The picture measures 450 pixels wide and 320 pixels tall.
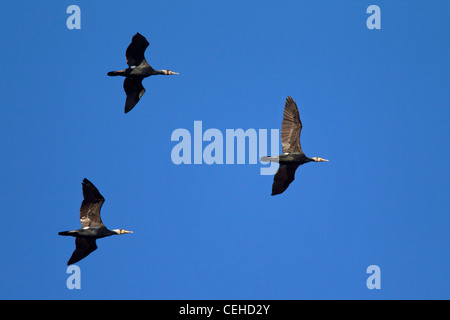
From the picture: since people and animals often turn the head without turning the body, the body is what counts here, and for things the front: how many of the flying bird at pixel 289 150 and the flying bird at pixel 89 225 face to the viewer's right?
2

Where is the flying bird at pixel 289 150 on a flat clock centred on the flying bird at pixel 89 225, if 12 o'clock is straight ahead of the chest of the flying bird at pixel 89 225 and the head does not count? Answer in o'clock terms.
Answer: the flying bird at pixel 289 150 is roughly at 12 o'clock from the flying bird at pixel 89 225.

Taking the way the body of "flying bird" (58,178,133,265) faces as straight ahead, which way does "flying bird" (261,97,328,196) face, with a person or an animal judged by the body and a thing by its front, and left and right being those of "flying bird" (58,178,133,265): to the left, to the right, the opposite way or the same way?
the same way

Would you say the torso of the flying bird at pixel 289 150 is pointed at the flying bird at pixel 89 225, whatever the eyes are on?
no

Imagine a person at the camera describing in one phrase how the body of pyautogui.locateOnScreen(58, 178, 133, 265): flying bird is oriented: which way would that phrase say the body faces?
to the viewer's right

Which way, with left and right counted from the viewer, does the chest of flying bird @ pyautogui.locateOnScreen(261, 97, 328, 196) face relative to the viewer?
facing to the right of the viewer
